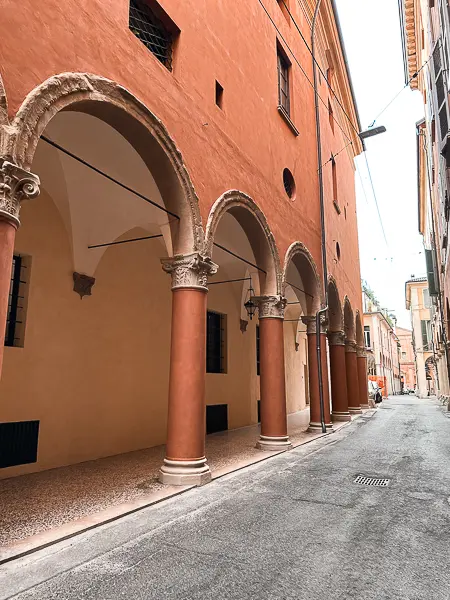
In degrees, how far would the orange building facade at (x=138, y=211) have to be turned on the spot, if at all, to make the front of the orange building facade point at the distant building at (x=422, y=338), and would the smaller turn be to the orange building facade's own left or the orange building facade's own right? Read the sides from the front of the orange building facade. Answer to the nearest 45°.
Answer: approximately 90° to the orange building facade's own left

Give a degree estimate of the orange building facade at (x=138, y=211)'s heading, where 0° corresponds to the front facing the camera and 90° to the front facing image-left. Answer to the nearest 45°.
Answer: approximately 315°
